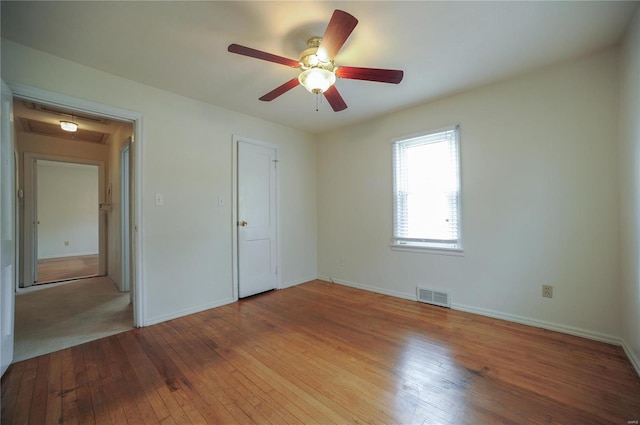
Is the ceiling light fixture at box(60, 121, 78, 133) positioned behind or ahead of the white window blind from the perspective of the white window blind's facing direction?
ahead

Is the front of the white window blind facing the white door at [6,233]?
yes

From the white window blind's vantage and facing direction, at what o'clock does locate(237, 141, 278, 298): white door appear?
The white door is roughly at 1 o'clock from the white window blind.

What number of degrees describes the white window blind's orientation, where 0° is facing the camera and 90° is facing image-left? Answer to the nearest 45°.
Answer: approximately 45°
